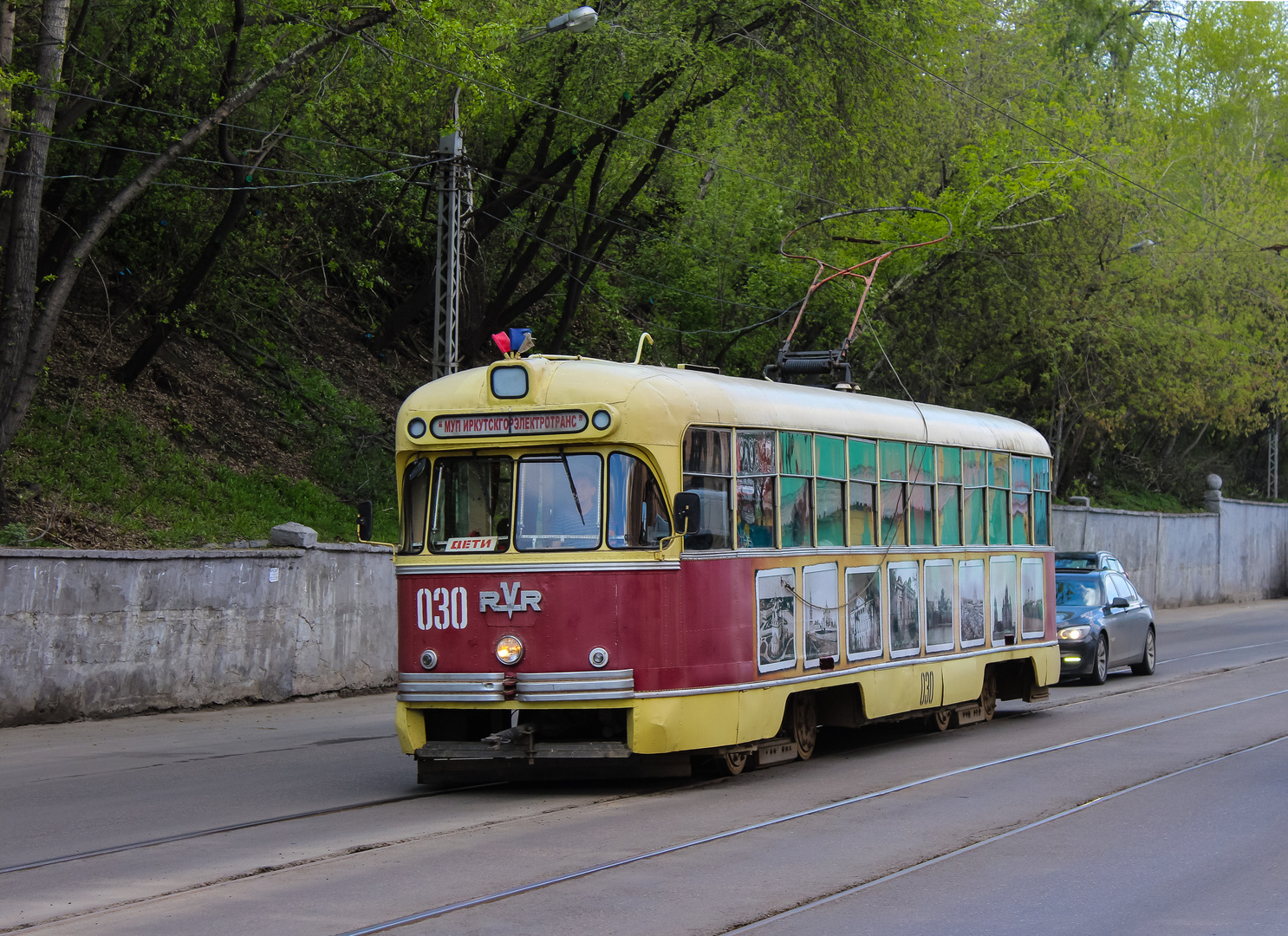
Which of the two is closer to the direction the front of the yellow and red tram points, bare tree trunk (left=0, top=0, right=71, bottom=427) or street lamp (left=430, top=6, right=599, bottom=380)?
the bare tree trunk

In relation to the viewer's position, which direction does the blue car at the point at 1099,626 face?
facing the viewer and to the left of the viewer

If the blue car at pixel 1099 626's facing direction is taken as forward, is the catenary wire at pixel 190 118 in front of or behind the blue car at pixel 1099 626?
in front

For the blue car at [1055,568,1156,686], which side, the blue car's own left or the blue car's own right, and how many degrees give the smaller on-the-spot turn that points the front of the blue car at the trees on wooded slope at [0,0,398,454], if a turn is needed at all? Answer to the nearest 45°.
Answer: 0° — it already faces it

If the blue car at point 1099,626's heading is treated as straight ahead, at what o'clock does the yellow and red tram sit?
The yellow and red tram is roughly at 11 o'clock from the blue car.

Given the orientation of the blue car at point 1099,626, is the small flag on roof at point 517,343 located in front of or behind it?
in front

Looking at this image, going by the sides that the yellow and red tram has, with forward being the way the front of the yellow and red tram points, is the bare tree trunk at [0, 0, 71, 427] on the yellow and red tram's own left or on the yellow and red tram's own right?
on the yellow and red tram's own right

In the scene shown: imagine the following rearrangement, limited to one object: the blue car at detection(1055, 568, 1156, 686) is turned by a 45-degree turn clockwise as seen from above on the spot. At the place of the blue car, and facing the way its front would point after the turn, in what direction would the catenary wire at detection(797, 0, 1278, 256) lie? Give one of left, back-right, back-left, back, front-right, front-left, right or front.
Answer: right

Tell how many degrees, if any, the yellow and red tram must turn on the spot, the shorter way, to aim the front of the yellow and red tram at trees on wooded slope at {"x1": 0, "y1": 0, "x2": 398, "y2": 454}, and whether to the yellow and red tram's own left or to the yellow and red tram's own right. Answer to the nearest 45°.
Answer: approximately 90° to the yellow and red tram's own right

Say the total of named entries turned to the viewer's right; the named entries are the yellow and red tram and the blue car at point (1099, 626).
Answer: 0

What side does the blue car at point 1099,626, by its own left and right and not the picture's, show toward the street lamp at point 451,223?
front
